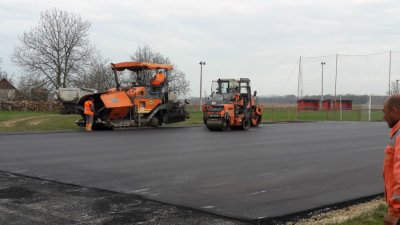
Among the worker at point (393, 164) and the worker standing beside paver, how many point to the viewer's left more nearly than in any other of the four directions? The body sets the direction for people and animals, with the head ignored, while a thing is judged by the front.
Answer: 1

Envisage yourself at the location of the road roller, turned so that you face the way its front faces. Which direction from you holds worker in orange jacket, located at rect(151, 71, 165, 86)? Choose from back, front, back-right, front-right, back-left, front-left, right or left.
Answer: front-right

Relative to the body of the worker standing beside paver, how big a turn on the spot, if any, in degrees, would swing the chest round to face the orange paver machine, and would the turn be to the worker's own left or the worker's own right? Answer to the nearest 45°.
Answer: approximately 45° to the worker's own left

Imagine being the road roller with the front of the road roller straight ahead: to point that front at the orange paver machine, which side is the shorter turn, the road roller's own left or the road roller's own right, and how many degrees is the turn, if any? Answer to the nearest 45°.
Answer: approximately 45° to the road roller's own right

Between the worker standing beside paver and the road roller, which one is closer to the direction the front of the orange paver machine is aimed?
the worker standing beside paver

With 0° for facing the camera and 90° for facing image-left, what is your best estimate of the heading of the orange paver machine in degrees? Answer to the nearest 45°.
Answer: approximately 45°

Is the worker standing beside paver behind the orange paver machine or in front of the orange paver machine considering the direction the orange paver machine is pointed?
in front

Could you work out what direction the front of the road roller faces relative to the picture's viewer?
facing the viewer and to the left of the viewer

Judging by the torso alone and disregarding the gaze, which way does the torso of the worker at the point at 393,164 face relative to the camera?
to the viewer's left

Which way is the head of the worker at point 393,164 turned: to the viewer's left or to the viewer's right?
to the viewer's left
